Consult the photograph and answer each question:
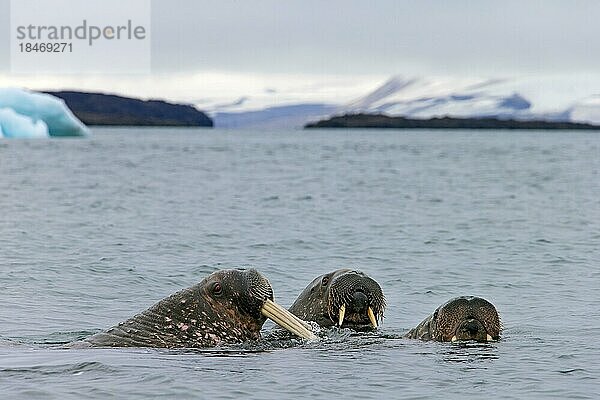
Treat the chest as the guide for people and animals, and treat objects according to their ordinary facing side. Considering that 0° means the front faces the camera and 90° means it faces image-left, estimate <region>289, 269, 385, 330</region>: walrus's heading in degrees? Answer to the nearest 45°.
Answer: approximately 315°

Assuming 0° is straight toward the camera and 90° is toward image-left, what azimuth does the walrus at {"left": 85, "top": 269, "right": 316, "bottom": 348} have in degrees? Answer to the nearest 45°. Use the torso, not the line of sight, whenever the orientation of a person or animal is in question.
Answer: approximately 270°

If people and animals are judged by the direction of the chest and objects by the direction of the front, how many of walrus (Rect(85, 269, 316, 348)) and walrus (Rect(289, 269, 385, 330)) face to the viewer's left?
0

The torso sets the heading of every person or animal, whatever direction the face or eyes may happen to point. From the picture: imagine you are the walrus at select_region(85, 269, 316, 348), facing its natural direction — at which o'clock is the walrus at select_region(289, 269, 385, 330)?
the walrus at select_region(289, 269, 385, 330) is roughly at 11 o'clock from the walrus at select_region(85, 269, 316, 348).

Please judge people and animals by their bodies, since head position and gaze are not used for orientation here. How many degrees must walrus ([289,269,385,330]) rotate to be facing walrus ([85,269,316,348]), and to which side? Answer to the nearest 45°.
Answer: approximately 90° to its right
